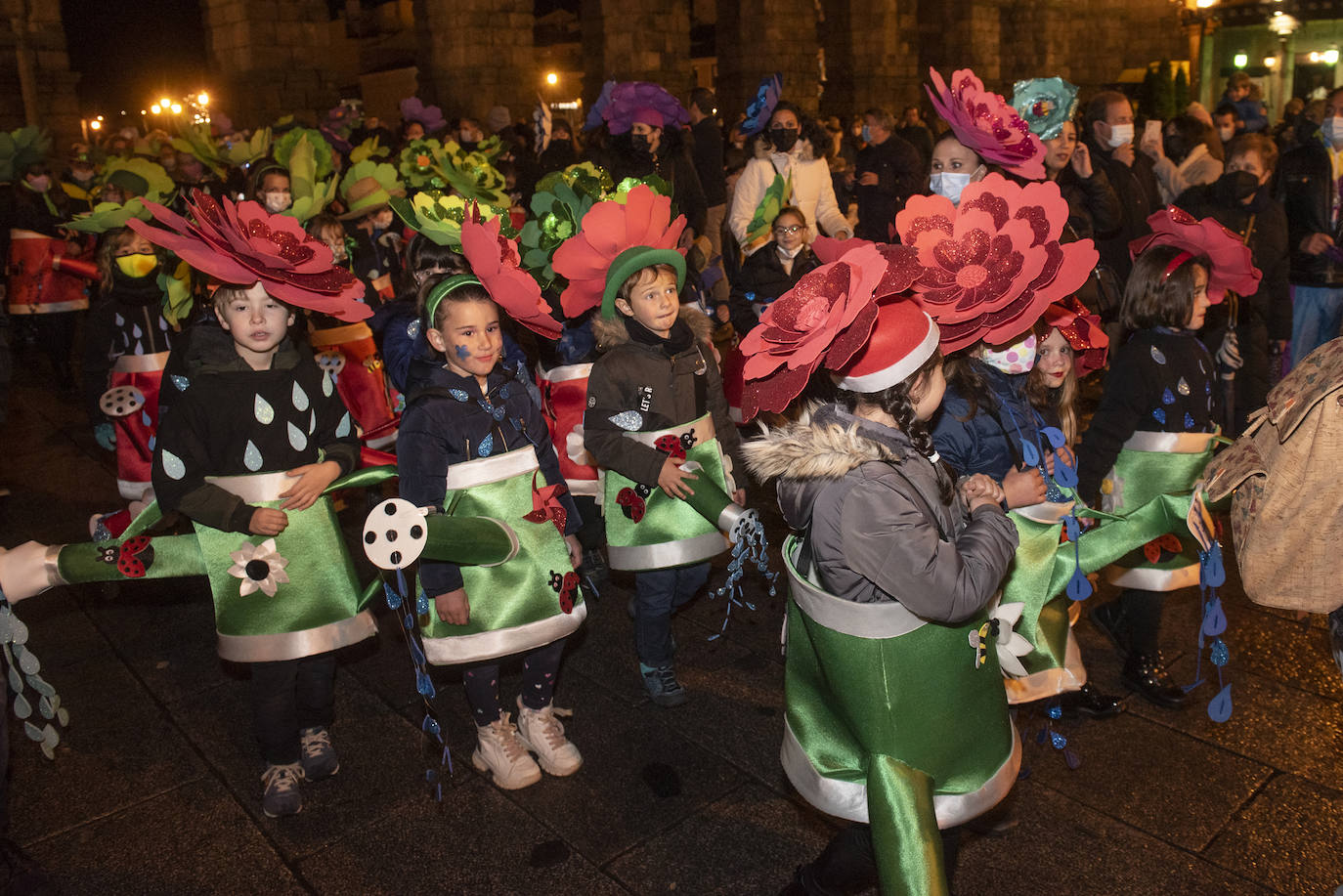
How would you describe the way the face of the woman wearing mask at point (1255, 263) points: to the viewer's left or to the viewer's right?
to the viewer's left

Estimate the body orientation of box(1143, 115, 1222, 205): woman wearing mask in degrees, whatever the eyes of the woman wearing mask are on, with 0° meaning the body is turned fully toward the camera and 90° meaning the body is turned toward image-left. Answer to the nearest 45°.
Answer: approximately 45°

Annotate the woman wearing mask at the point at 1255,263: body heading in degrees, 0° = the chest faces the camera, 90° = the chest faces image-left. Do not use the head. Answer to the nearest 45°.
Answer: approximately 45°

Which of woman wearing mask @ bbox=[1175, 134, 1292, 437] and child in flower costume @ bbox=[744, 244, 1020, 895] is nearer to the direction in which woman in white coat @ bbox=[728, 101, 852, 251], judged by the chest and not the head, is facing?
the child in flower costume

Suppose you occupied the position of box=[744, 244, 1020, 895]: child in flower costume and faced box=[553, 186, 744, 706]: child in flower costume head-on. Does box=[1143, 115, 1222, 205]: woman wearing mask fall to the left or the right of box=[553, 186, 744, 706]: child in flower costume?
right

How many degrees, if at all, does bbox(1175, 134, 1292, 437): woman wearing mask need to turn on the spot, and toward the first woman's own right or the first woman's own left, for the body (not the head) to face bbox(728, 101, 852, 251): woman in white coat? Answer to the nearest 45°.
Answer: approximately 45° to the first woman's own right

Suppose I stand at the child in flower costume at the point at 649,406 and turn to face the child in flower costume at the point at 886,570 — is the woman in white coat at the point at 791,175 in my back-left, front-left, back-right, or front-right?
back-left

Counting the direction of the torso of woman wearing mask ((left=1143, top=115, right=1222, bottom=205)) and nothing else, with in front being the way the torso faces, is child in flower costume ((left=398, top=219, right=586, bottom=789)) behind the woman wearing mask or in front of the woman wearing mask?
in front

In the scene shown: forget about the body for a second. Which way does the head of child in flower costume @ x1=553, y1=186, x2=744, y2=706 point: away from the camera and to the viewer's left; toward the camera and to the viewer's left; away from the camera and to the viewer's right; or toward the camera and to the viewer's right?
toward the camera and to the viewer's right

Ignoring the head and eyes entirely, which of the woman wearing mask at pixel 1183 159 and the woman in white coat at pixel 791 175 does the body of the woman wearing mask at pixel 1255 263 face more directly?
the woman in white coat

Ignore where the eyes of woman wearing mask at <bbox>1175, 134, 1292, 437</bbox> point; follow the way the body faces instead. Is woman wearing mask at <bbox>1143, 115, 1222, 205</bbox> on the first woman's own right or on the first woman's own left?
on the first woman's own right

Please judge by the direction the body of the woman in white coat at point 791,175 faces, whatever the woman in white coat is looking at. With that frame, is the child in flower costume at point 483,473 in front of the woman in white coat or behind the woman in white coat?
in front
